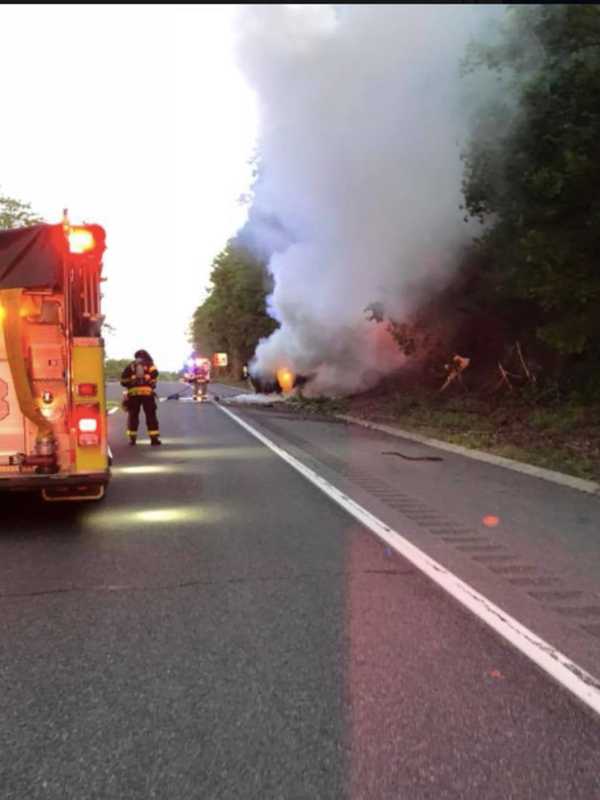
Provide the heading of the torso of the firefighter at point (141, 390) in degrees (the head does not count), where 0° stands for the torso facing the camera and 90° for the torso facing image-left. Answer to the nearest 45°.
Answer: approximately 0°

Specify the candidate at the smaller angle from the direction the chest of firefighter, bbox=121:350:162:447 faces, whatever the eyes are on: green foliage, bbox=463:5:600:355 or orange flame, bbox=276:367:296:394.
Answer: the green foliage

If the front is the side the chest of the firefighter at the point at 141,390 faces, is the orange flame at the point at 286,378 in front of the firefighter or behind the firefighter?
behind
